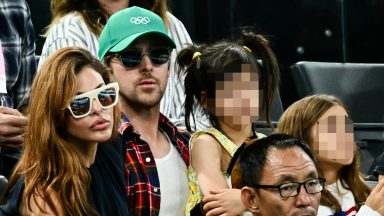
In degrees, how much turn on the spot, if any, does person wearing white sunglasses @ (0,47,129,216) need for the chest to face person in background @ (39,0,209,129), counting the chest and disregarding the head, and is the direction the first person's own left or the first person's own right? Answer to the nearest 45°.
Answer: approximately 135° to the first person's own left

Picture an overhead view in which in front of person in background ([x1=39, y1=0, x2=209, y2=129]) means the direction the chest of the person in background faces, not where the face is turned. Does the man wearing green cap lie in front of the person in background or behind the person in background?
in front

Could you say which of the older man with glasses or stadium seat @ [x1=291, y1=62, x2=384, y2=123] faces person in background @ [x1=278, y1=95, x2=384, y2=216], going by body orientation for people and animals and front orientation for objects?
the stadium seat

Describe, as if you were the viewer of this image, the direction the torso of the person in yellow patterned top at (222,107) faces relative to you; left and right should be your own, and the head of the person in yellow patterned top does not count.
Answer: facing the viewer and to the right of the viewer

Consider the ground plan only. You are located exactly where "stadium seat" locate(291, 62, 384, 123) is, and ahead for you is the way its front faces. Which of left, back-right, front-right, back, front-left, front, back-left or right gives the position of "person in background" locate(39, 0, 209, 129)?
front-right

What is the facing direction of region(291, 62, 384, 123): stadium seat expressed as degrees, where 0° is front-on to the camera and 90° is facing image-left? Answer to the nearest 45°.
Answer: approximately 0°

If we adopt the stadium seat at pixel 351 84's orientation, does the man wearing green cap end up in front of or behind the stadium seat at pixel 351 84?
in front

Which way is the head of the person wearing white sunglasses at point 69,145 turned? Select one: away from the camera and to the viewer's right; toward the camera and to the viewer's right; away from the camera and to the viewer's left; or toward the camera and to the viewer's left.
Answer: toward the camera and to the viewer's right

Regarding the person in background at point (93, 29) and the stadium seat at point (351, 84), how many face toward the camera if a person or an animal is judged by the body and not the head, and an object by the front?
2
